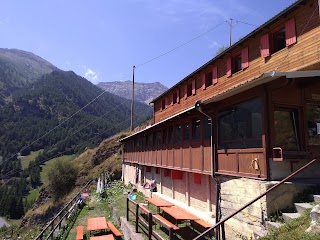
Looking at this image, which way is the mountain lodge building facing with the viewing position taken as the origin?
facing the viewer and to the left of the viewer
